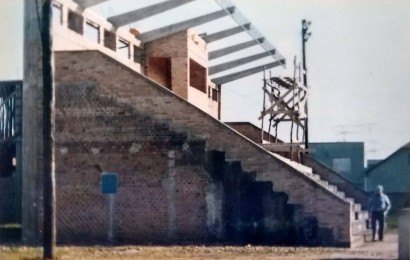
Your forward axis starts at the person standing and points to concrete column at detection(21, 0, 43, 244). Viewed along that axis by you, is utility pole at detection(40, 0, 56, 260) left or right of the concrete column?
left

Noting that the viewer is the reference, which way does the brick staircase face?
facing to the right of the viewer

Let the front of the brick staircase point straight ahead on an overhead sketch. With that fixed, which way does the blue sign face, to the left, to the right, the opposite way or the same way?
to the right

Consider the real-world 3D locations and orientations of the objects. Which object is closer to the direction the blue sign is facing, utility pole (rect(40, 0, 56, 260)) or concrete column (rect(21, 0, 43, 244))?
the utility pole

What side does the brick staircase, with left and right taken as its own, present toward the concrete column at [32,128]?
back

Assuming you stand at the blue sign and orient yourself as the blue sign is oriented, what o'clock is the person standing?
The person standing is roughly at 9 o'clock from the blue sign.

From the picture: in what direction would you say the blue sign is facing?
toward the camera

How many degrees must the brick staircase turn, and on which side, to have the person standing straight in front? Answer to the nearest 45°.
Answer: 0° — it already faces them

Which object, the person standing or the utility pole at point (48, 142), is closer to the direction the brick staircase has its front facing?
the person standing

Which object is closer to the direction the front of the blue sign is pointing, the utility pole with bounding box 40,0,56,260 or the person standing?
the utility pole

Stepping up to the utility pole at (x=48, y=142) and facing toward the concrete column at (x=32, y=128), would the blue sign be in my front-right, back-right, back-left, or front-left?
front-right

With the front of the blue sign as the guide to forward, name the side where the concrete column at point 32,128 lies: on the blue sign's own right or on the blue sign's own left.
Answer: on the blue sign's own right
